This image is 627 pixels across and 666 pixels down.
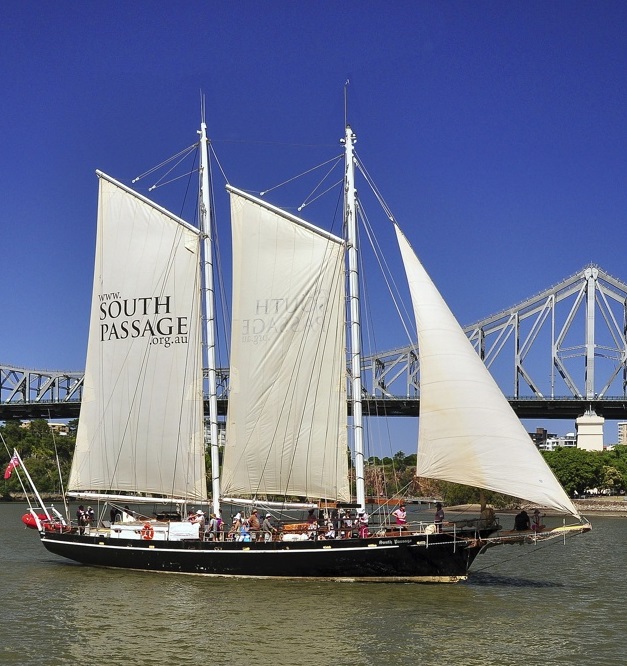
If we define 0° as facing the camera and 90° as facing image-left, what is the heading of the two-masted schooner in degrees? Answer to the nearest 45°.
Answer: approximately 270°
